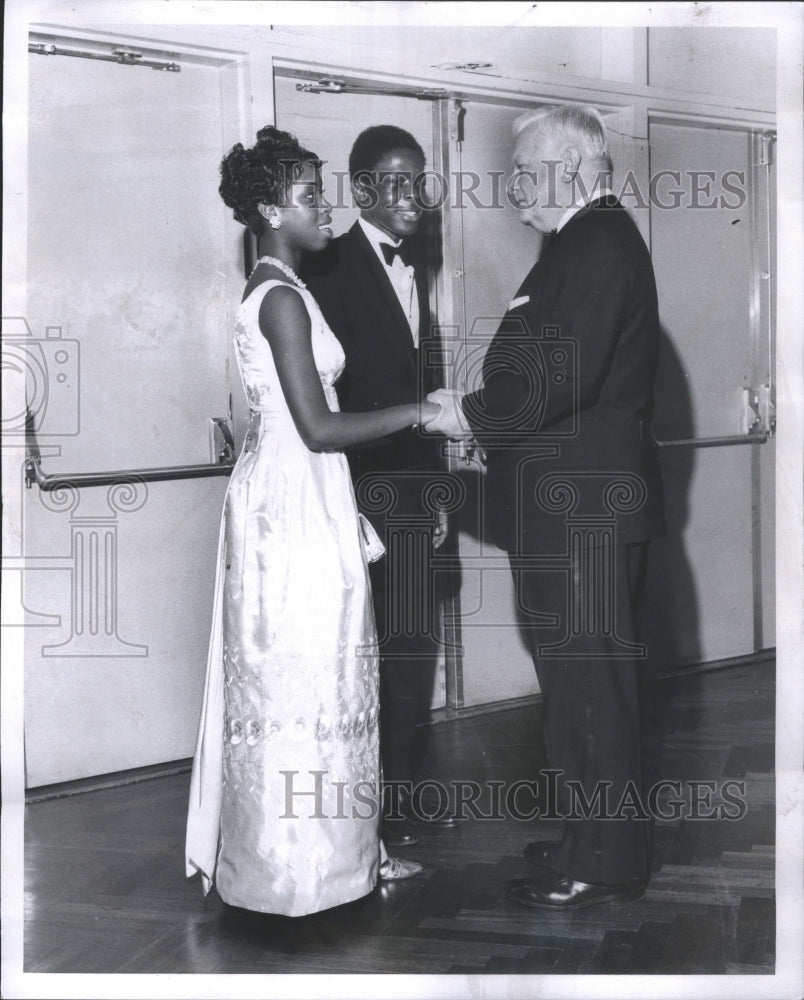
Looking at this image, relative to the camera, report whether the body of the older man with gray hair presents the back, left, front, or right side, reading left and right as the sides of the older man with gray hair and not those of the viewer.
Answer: left

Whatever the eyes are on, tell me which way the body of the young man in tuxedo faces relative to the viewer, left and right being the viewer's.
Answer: facing the viewer and to the right of the viewer

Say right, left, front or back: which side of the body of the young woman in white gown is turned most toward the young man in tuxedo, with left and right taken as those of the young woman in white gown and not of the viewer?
left

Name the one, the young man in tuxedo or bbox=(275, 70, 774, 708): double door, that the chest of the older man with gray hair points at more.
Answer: the young man in tuxedo

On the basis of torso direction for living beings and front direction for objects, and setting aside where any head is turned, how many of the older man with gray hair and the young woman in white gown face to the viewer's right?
1

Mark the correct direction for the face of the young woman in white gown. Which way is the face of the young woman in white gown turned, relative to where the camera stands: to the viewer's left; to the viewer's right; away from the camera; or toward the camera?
to the viewer's right

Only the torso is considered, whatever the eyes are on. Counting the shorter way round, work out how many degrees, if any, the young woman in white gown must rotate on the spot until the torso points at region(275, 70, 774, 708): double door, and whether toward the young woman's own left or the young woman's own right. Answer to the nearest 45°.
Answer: approximately 45° to the young woman's own left

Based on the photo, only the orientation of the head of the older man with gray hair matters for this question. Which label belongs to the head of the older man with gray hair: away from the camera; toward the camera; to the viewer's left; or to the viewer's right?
to the viewer's left

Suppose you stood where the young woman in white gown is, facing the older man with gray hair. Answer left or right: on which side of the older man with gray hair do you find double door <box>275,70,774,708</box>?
left

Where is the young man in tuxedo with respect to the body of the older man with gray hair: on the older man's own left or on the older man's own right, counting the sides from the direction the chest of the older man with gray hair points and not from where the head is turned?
on the older man's own right

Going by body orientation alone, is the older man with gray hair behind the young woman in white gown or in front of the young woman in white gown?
in front

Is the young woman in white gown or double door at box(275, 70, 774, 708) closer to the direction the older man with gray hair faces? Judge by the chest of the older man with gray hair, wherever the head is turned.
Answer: the young woman in white gown

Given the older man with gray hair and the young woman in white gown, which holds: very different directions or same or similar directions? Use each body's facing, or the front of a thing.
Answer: very different directions

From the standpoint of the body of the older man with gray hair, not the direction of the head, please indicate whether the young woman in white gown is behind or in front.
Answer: in front

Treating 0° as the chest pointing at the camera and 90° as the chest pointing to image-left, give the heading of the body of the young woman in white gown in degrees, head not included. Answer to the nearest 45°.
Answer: approximately 270°
